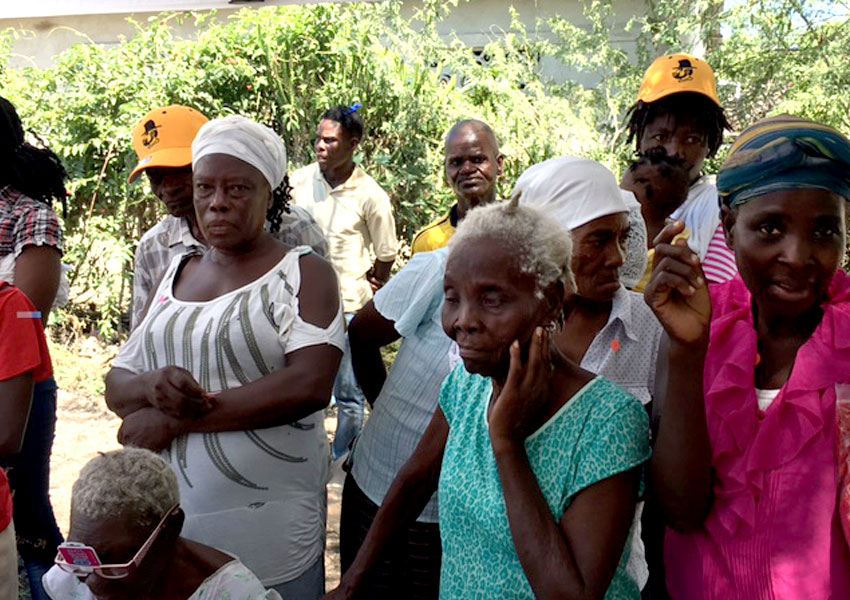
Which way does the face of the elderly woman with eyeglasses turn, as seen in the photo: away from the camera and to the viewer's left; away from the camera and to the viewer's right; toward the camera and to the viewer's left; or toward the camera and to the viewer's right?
toward the camera and to the viewer's left

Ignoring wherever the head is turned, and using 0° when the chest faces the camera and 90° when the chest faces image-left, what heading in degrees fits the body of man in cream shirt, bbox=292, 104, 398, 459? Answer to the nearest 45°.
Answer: approximately 45°

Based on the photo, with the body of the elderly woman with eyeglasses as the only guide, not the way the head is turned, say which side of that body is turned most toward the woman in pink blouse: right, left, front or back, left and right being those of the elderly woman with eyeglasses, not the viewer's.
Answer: left

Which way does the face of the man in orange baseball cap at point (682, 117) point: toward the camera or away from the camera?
toward the camera

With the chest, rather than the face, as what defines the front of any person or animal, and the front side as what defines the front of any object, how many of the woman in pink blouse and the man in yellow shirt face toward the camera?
2

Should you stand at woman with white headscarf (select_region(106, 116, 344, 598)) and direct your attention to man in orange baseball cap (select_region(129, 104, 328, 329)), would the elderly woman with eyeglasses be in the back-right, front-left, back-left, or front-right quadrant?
back-left

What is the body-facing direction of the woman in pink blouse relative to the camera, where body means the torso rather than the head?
toward the camera

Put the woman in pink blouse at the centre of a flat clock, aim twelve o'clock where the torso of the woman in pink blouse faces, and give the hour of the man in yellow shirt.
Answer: The man in yellow shirt is roughly at 5 o'clock from the woman in pink blouse.

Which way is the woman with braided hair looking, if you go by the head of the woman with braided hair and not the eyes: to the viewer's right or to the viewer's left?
to the viewer's left

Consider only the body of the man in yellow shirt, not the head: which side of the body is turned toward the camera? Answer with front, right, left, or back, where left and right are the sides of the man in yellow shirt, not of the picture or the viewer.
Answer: front

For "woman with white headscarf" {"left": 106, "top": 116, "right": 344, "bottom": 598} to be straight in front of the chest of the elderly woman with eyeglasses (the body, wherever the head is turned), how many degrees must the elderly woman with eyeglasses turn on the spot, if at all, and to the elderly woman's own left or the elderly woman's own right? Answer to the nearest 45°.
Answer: approximately 180°

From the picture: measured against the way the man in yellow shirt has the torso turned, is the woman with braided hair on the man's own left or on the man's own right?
on the man's own right

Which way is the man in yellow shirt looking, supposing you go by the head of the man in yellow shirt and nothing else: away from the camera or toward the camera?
toward the camera
